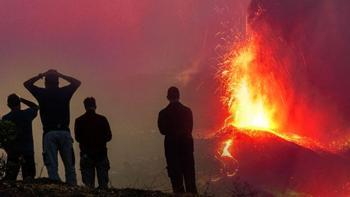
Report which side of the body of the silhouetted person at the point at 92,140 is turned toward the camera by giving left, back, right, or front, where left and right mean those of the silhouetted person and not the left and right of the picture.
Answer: back

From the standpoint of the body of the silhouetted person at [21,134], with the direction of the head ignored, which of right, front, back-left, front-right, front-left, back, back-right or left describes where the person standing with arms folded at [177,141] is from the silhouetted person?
right

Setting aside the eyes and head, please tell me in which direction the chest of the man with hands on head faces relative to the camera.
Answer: away from the camera

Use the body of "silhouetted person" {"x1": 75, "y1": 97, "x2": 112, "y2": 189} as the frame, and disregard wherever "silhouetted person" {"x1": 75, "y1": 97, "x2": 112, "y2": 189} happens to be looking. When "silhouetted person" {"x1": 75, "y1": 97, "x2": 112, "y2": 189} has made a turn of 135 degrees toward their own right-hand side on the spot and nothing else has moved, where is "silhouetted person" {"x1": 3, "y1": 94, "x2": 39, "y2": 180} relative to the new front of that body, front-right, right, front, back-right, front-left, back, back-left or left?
back-right

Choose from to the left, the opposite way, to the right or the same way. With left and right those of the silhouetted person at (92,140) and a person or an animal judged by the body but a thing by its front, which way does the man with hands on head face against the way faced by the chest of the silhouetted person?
the same way

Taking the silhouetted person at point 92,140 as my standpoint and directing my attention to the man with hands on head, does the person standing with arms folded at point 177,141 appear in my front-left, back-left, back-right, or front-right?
back-left

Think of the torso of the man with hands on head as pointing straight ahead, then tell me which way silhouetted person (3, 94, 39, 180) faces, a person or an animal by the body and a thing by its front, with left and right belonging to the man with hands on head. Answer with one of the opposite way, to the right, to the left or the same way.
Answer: the same way

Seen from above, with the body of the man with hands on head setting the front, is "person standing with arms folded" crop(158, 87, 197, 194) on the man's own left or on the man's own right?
on the man's own right

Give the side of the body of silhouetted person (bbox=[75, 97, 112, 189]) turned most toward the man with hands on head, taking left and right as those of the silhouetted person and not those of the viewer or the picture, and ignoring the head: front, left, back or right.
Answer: left

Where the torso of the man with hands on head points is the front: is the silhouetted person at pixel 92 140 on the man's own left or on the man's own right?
on the man's own right

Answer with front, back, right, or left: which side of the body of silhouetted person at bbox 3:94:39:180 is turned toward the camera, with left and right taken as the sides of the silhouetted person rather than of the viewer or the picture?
back

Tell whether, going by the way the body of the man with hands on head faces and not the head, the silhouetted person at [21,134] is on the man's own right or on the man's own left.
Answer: on the man's own left

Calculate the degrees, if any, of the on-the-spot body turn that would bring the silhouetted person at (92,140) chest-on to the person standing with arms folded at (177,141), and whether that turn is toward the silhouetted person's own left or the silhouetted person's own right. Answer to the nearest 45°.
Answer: approximately 90° to the silhouetted person's own right
